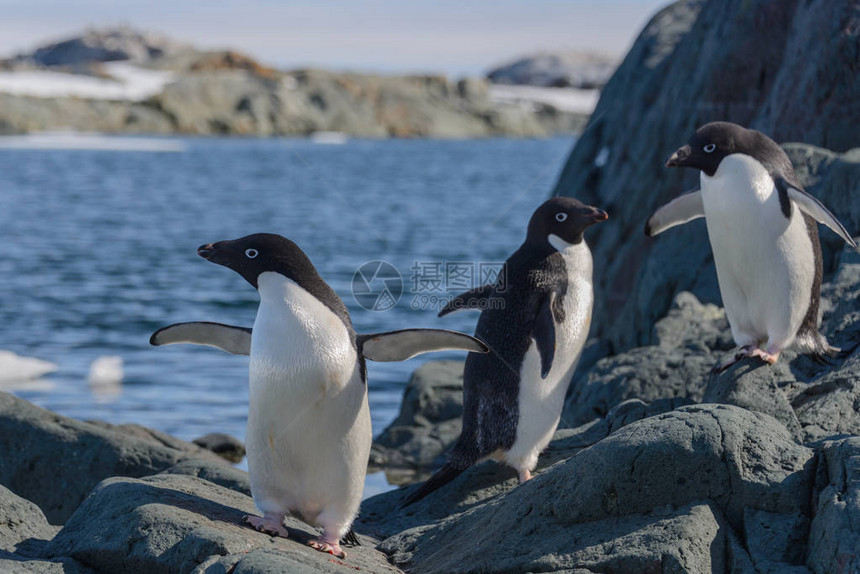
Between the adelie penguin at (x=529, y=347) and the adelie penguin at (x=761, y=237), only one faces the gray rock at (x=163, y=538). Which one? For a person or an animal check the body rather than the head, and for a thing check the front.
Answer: the adelie penguin at (x=761, y=237)

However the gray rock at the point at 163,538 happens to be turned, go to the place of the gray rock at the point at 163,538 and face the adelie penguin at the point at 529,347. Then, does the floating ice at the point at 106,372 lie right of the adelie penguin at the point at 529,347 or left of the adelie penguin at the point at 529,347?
left

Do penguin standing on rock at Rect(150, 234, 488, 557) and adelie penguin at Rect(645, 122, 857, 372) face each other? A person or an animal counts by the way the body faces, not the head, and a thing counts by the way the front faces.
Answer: no

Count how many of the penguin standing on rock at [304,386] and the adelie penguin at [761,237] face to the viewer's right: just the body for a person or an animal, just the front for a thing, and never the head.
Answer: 0

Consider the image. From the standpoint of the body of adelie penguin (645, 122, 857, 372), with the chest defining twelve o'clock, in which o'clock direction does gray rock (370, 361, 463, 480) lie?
The gray rock is roughly at 3 o'clock from the adelie penguin.

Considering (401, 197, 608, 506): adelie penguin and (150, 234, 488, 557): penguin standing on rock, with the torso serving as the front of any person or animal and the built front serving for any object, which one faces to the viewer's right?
the adelie penguin

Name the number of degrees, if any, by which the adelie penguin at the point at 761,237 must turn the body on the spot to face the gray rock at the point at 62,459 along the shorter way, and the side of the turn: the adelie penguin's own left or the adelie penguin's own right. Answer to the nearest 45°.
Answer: approximately 45° to the adelie penguin's own right

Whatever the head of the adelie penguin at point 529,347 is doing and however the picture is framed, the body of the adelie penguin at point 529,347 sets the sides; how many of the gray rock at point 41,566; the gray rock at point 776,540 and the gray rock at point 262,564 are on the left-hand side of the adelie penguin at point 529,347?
0

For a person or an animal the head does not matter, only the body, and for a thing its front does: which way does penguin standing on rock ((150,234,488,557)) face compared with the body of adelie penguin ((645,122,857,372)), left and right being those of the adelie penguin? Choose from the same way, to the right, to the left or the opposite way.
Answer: the same way

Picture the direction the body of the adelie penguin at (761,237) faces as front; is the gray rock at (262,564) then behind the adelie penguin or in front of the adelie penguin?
in front

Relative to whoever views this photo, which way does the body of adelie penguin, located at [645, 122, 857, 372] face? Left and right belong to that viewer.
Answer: facing the viewer and to the left of the viewer

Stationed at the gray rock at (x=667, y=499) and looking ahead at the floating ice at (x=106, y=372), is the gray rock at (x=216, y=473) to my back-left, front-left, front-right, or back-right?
front-left

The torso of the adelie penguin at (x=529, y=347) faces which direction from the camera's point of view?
to the viewer's right

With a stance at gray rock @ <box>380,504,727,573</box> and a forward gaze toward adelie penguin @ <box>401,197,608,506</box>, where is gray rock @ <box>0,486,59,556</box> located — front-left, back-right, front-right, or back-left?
front-left

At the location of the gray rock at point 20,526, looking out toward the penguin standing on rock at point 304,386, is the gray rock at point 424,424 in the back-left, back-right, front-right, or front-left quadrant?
front-left

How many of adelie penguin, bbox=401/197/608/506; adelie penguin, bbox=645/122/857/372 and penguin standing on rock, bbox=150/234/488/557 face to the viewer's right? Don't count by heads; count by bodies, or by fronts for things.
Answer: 1

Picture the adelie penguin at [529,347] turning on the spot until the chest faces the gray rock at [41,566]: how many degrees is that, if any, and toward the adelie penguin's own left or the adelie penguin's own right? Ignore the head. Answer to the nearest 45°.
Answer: approximately 135° to the adelie penguin's own right

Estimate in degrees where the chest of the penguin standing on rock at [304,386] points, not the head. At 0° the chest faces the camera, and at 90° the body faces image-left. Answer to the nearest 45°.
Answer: approximately 45°

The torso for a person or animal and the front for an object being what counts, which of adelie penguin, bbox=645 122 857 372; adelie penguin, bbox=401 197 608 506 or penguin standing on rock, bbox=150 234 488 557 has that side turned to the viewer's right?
adelie penguin, bbox=401 197 608 506

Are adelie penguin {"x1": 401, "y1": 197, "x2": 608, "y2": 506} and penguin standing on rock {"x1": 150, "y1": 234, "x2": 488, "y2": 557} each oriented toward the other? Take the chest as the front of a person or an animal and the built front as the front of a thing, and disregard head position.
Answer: no
